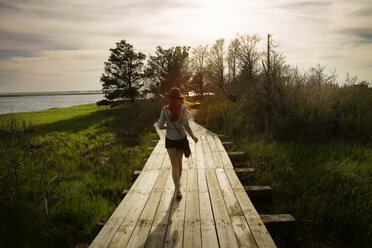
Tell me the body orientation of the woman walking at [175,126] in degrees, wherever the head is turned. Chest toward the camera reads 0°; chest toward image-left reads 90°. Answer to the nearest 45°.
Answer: approximately 180°

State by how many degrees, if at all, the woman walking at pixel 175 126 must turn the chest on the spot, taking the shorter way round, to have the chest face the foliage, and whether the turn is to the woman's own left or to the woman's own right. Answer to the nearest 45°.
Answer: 0° — they already face it

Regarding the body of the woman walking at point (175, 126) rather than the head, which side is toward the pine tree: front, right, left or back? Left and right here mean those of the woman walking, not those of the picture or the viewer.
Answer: front

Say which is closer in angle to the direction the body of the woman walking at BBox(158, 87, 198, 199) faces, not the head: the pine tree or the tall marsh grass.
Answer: the pine tree
